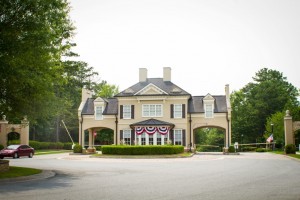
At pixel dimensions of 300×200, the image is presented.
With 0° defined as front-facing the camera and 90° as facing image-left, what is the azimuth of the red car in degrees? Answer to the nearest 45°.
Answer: approximately 45°

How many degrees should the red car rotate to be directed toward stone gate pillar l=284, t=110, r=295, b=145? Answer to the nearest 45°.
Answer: approximately 135° to its left

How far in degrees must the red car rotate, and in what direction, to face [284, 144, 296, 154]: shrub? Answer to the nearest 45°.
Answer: approximately 135° to its left

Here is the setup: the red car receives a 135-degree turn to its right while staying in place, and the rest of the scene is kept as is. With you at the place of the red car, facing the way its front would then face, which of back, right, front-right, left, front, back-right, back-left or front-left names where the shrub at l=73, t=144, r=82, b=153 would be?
front-right

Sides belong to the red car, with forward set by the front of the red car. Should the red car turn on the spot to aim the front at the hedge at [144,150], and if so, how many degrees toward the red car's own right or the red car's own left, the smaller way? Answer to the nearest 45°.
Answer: approximately 135° to the red car's own left

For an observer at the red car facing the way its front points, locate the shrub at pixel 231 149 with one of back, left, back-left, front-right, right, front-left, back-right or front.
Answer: back-left

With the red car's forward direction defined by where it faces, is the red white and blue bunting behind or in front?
behind
